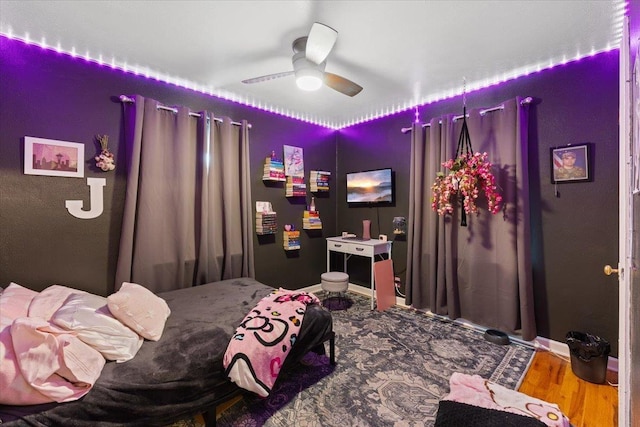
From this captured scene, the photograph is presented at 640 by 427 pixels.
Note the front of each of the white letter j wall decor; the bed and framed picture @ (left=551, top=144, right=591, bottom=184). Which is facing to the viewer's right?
the bed

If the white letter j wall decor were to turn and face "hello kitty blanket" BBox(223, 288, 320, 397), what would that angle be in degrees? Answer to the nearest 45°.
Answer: approximately 45° to its left

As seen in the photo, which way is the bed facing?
to the viewer's right

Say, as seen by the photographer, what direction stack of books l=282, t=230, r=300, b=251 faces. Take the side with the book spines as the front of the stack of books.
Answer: facing the viewer and to the right of the viewer

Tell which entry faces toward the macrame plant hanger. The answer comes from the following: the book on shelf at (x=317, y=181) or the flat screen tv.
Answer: the book on shelf

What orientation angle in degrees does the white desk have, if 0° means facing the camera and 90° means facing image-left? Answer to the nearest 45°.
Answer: approximately 45°

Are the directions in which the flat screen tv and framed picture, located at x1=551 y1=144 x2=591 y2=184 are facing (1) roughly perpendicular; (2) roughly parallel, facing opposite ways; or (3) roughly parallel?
roughly parallel

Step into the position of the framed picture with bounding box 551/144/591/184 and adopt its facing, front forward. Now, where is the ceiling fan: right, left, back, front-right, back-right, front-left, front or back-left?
front-right

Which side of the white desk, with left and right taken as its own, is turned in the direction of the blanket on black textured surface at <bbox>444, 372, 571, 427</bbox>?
left

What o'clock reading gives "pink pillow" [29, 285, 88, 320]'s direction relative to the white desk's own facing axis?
The pink pillow is roughly at 12 o'clock from the white desk.

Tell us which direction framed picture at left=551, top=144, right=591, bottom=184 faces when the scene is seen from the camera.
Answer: facing the viewer

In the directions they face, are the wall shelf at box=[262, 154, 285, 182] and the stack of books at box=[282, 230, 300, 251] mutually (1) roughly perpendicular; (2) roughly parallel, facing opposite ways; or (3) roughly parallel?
roughly parallel

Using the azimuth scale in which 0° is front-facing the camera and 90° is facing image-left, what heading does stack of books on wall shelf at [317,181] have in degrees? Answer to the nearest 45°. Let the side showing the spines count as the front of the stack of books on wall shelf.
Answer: approximately 315°

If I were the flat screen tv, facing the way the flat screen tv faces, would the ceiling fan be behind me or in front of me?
in front

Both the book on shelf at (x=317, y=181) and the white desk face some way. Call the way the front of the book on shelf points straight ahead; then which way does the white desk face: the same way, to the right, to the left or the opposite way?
to the right

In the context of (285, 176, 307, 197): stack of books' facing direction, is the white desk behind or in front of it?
in front

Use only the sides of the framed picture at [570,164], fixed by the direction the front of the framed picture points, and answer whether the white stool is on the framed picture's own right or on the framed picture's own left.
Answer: on the framed picture's own right

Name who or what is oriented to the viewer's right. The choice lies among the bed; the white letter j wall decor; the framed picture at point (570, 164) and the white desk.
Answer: the bed
